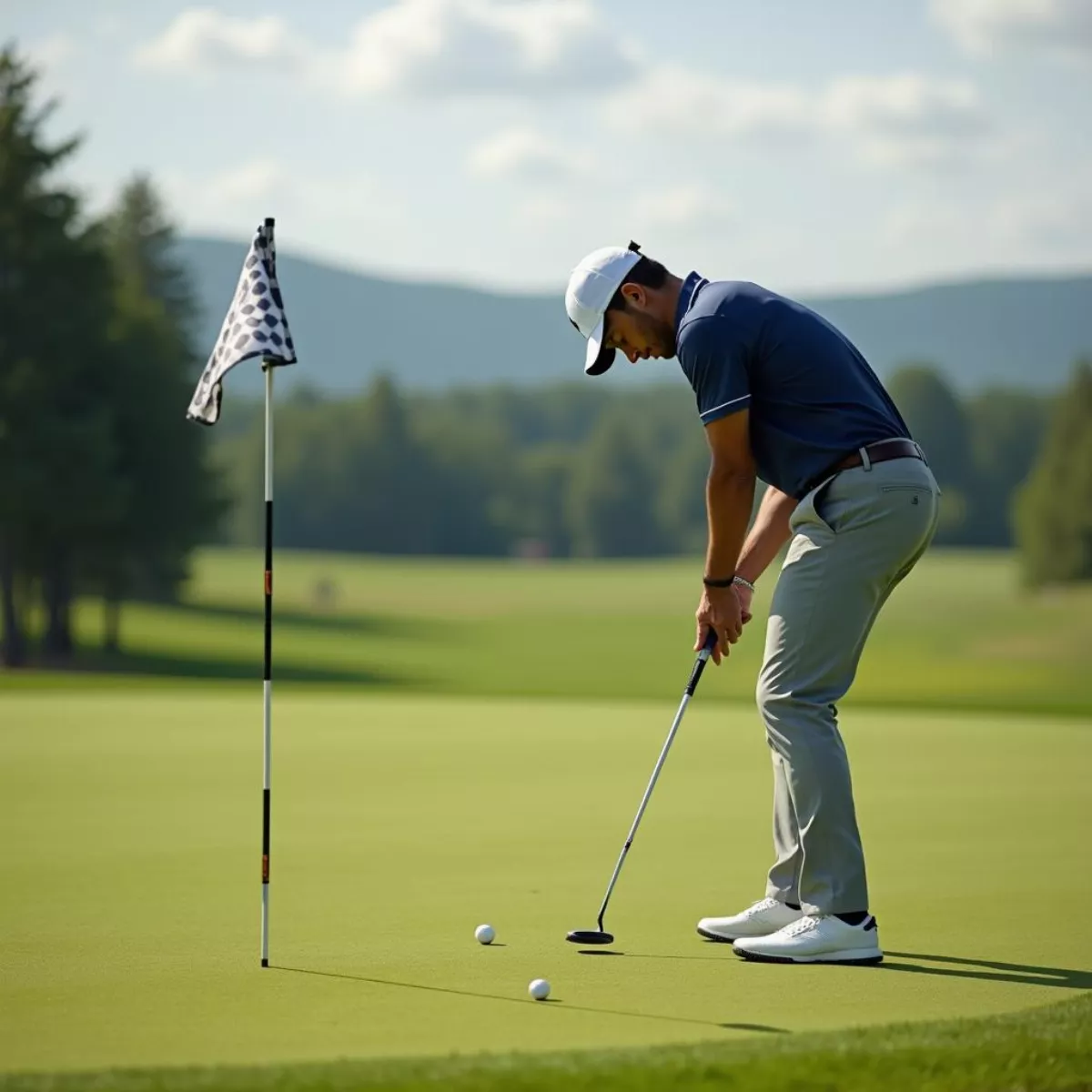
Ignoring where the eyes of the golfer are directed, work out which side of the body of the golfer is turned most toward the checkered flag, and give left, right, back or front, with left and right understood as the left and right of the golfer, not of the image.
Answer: front

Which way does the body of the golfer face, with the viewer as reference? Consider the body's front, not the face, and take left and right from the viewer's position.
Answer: facing to the left of the viewer

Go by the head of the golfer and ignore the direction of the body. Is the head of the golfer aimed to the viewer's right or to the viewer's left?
to the viewer's left

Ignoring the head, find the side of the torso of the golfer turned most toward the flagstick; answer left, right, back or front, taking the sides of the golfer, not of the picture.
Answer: front
